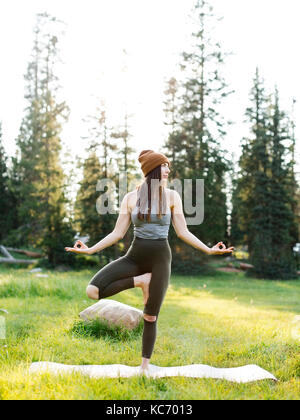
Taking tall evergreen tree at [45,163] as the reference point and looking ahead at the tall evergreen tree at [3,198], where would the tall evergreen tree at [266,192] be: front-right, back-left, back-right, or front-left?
back-right

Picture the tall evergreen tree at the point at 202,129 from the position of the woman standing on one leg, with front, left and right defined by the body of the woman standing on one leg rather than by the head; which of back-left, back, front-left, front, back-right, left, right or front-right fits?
back

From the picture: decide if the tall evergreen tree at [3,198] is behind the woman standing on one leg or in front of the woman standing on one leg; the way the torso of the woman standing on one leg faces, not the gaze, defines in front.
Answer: behind

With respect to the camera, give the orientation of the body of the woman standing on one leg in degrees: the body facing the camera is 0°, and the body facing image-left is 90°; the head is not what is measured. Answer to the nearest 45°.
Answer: approximately 0°

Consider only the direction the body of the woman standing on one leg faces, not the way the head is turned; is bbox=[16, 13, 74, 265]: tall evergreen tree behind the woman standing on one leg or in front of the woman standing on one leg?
behind

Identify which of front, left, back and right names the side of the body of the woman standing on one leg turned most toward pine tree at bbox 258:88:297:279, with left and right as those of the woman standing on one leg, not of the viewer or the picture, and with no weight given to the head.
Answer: back

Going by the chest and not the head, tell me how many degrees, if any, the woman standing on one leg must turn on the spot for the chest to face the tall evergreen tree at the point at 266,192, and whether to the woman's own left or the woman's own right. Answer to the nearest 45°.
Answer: approximately 180°
